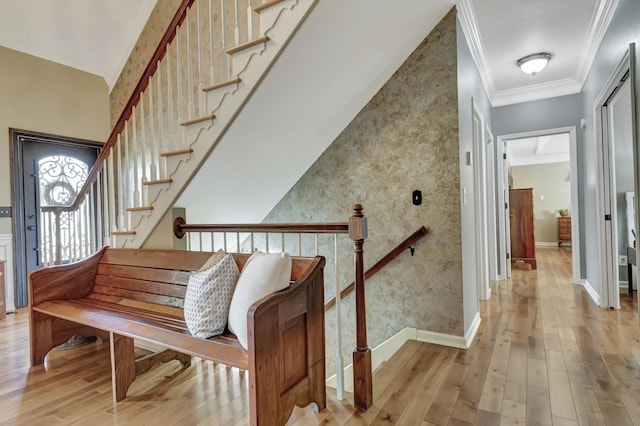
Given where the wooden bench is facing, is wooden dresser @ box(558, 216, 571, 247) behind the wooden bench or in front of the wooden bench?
behind

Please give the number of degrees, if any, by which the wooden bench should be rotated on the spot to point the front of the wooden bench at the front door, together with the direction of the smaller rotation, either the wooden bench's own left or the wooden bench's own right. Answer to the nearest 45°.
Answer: approximately 90° to the wooden bench's own right

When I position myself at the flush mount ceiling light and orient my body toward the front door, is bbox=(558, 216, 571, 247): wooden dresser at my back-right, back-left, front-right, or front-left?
back-right

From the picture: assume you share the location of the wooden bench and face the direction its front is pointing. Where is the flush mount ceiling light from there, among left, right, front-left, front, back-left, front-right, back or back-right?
back-left

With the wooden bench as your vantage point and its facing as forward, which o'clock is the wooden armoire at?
The wooden armoire is roughly at 7 o'clock from the wooden bench.
